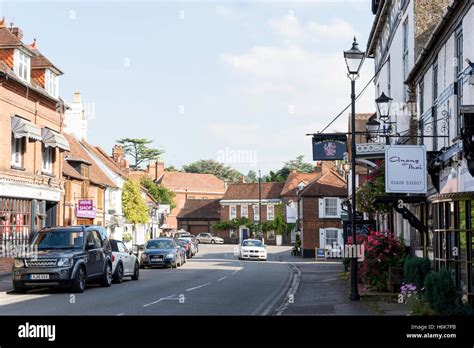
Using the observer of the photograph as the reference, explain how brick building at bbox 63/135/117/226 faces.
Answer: facing the viewer and to the right of the viewer

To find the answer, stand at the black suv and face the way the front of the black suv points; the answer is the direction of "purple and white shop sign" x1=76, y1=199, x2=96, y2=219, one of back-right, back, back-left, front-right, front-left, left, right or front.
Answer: back-right

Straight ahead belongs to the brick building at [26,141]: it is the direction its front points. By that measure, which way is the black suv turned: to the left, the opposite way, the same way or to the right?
to the right

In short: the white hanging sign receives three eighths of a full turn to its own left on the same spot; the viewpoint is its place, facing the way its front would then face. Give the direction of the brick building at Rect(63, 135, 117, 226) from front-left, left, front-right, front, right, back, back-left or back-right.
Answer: left

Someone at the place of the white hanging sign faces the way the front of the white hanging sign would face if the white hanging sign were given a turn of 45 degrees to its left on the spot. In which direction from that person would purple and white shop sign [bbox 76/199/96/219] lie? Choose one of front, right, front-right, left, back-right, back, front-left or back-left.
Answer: back

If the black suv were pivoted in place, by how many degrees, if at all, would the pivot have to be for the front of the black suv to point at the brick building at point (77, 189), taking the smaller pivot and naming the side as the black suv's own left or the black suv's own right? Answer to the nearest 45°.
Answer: approximately 135° to the black suv's own right

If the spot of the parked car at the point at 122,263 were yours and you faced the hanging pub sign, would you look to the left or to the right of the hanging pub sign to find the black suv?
right

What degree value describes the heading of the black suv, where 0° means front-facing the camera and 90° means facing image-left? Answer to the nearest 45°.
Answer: approximately 45°

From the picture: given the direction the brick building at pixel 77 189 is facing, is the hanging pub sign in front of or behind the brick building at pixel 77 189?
in front

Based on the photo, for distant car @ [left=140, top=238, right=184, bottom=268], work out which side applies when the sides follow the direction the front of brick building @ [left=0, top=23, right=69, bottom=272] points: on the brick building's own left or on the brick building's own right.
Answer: on the brick building's own left
